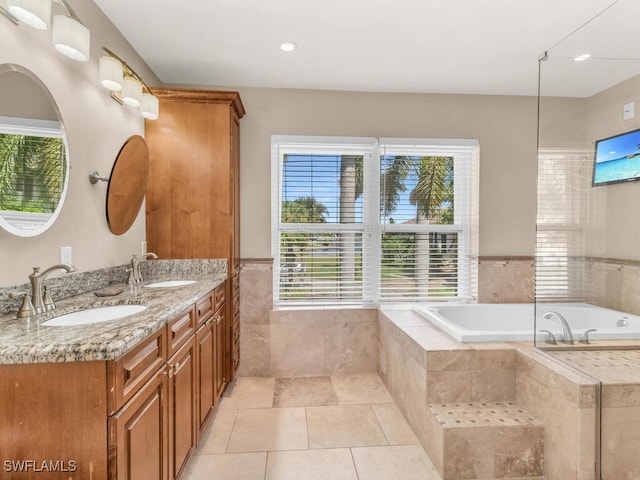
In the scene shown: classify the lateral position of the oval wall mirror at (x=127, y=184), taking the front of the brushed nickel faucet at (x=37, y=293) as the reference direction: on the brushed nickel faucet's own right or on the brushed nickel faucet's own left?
on the brushed nickel faucet's own left

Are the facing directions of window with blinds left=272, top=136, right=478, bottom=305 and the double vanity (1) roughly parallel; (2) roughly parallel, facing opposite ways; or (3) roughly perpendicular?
roughly perpendicular

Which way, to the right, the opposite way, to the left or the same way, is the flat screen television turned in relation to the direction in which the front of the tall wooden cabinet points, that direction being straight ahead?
the opposite way

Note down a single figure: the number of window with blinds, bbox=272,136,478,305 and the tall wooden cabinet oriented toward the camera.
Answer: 1

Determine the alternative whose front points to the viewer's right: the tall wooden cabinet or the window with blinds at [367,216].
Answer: the tall wooden cabinet

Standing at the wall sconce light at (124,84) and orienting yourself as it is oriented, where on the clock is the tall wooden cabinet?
The tall wooden cabinet is roughly at 9 o'clock from the wall sconce light.

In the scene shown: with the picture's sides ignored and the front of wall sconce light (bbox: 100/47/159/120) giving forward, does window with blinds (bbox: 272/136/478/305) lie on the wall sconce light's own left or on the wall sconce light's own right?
on the wall sconce light's own left

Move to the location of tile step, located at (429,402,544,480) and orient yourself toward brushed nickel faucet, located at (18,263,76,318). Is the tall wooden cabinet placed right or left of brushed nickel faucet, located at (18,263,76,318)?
right

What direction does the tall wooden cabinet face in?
to the viewer's right

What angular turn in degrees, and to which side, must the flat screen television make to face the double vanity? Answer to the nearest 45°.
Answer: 0° — it already faces it

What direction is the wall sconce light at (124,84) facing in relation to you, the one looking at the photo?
facing the viewer and to the right of the viewer

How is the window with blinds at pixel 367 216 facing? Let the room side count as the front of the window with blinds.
toward the camera

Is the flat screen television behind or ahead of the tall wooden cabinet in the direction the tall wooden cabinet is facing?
ahead

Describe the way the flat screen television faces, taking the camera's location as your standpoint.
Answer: facing the viewer and to the left of the viewer
